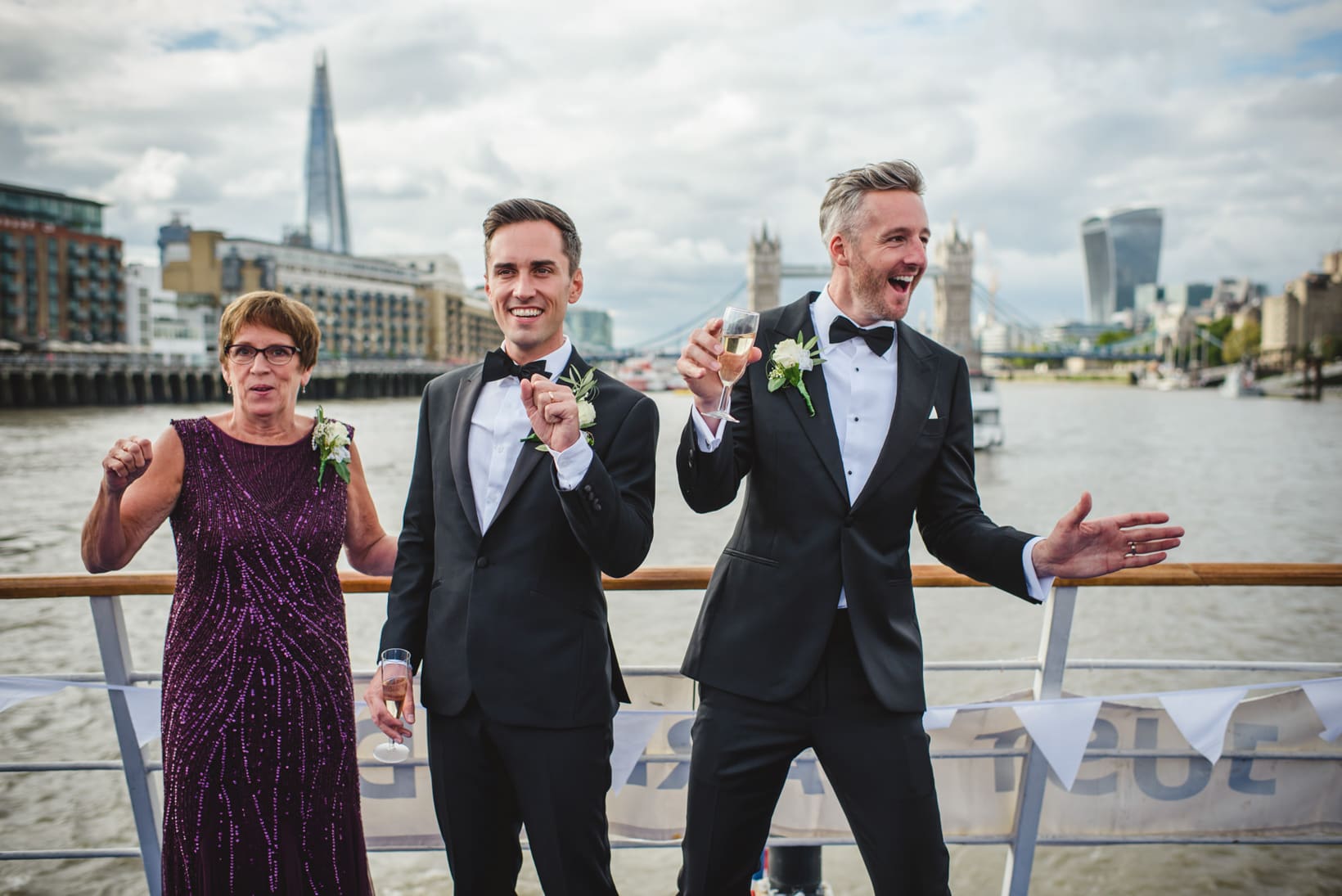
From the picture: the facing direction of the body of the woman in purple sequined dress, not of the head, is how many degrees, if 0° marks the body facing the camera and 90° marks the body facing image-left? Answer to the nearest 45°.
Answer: approximately 0°

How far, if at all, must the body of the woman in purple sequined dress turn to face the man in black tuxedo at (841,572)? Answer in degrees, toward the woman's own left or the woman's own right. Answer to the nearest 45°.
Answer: approximately 45° to the woman's own left

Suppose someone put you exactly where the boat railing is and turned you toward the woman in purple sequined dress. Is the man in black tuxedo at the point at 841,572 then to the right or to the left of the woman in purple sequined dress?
left

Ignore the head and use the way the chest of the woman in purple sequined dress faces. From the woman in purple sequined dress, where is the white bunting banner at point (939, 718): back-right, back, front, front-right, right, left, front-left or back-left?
left
